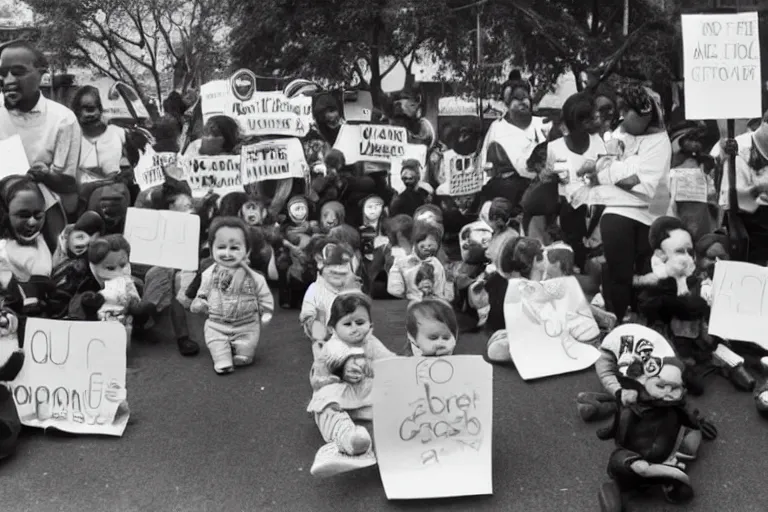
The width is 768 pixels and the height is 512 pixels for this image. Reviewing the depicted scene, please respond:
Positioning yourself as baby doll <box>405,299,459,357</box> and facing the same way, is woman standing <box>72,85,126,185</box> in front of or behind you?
behind

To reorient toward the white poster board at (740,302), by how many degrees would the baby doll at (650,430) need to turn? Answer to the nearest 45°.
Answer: approximately 135° to its left

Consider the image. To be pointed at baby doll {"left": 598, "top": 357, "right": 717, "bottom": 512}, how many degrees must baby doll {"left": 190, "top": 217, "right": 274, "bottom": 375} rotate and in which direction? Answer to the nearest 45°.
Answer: approximately 45° to its left

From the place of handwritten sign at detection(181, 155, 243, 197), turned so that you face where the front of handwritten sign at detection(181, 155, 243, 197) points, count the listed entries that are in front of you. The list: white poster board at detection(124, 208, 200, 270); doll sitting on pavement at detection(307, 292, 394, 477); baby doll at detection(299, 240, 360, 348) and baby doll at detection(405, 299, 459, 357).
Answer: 4

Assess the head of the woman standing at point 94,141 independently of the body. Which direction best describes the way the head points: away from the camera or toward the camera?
toward the camera

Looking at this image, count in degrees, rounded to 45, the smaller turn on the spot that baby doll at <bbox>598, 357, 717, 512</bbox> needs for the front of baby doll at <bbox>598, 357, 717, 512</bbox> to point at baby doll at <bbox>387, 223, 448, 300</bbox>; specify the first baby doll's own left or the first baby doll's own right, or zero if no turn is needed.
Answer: approximately 180°

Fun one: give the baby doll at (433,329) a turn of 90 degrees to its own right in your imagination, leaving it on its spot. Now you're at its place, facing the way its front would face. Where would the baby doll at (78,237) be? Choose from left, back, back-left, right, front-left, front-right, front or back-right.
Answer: right

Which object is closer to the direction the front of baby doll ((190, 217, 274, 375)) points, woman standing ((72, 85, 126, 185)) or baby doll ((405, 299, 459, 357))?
the baby doll

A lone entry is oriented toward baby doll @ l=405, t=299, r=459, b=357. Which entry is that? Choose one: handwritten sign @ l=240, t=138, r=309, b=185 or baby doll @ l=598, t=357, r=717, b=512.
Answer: the handwritten sign

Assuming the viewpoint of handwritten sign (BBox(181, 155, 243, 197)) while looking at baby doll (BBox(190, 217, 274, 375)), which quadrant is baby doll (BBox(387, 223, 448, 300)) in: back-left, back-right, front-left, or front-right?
front-left

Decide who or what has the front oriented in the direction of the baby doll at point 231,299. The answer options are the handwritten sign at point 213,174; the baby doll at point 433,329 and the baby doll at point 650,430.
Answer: the handwritten sign

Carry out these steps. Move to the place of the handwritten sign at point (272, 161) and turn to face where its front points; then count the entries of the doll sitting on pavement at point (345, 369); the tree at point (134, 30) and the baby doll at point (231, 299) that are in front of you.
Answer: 2

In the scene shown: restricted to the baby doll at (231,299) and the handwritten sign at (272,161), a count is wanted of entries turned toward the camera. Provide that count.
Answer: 2

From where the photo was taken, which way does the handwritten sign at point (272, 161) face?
toward the camera

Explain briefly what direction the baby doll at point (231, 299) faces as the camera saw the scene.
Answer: facing the viewer

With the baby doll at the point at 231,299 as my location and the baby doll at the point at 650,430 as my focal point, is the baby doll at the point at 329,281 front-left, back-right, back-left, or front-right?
front-left
